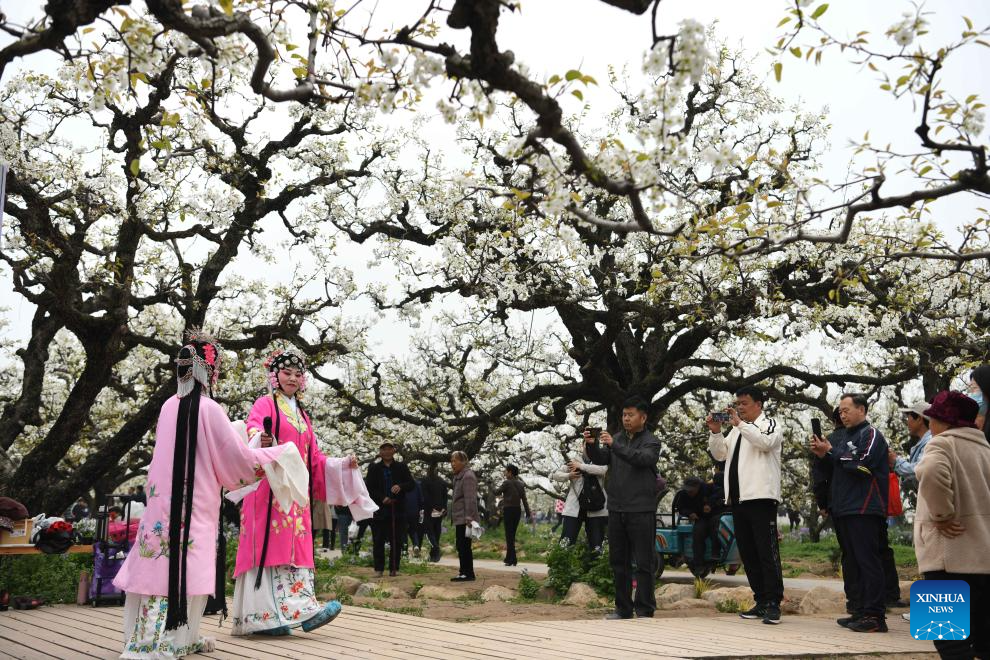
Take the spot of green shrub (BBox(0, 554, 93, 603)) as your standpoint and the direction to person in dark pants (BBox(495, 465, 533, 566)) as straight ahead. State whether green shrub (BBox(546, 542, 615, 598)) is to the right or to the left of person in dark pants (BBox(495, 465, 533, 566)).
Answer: right

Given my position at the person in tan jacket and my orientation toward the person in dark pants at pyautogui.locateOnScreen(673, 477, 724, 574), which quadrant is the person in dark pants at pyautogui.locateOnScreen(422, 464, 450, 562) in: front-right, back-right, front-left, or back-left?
front-left

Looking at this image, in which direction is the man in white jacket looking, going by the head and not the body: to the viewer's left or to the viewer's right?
to the viewer's left

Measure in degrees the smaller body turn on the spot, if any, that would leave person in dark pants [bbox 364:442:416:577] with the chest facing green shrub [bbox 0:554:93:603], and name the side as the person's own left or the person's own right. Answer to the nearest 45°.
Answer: approximately 45° to the person's own right

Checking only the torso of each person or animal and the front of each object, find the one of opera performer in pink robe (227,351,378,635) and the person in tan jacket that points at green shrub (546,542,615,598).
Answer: the person in tan jacket

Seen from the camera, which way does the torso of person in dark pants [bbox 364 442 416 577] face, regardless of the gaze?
toward the camera

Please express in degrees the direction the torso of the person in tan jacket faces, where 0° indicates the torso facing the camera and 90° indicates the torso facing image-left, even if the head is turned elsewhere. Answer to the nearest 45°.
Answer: approximately 135°

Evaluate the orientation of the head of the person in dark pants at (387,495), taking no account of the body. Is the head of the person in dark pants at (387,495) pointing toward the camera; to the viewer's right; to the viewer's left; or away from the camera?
toward the camera

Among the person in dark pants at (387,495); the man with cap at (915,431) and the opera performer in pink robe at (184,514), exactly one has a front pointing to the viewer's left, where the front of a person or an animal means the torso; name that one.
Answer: the man with cap

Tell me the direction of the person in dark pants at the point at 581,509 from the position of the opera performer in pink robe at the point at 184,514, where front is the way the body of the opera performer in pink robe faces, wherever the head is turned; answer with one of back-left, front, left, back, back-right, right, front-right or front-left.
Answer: front

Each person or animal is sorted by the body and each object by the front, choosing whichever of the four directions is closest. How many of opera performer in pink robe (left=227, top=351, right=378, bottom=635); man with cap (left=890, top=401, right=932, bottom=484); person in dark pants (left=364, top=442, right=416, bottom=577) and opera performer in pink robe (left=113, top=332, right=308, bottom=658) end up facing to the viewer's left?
1

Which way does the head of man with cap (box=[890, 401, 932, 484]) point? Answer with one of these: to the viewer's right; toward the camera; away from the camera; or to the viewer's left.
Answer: to the viewer's left

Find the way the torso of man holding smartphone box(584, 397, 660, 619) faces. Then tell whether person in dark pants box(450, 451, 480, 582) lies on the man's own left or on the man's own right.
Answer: on the man's own right

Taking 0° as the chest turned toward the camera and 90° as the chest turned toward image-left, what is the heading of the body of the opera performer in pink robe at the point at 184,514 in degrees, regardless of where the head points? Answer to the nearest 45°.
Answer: approximately 225°
